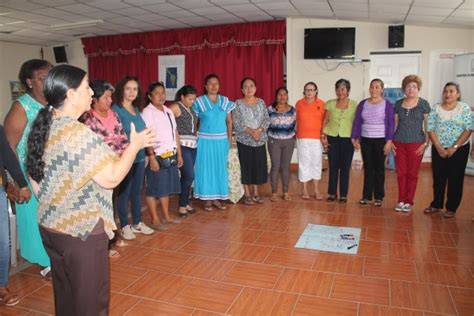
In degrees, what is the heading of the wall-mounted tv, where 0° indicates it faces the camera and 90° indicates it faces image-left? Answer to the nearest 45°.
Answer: approximately 0°

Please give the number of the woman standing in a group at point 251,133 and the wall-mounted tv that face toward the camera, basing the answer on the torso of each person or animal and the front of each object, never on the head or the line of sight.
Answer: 2

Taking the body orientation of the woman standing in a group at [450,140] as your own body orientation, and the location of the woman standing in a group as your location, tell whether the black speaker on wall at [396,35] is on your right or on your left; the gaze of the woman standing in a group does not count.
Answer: on your right

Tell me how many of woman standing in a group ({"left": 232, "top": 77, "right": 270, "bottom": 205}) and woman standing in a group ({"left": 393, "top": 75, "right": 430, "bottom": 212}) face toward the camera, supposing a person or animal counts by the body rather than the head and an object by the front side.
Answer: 2

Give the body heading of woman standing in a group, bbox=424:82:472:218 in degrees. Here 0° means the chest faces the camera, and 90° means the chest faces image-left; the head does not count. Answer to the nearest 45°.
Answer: approximately 45°

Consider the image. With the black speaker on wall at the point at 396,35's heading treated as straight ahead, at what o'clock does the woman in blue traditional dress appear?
The woman in blue traditional dress is roughly at 1 o'clock from the black speaker on wall.
